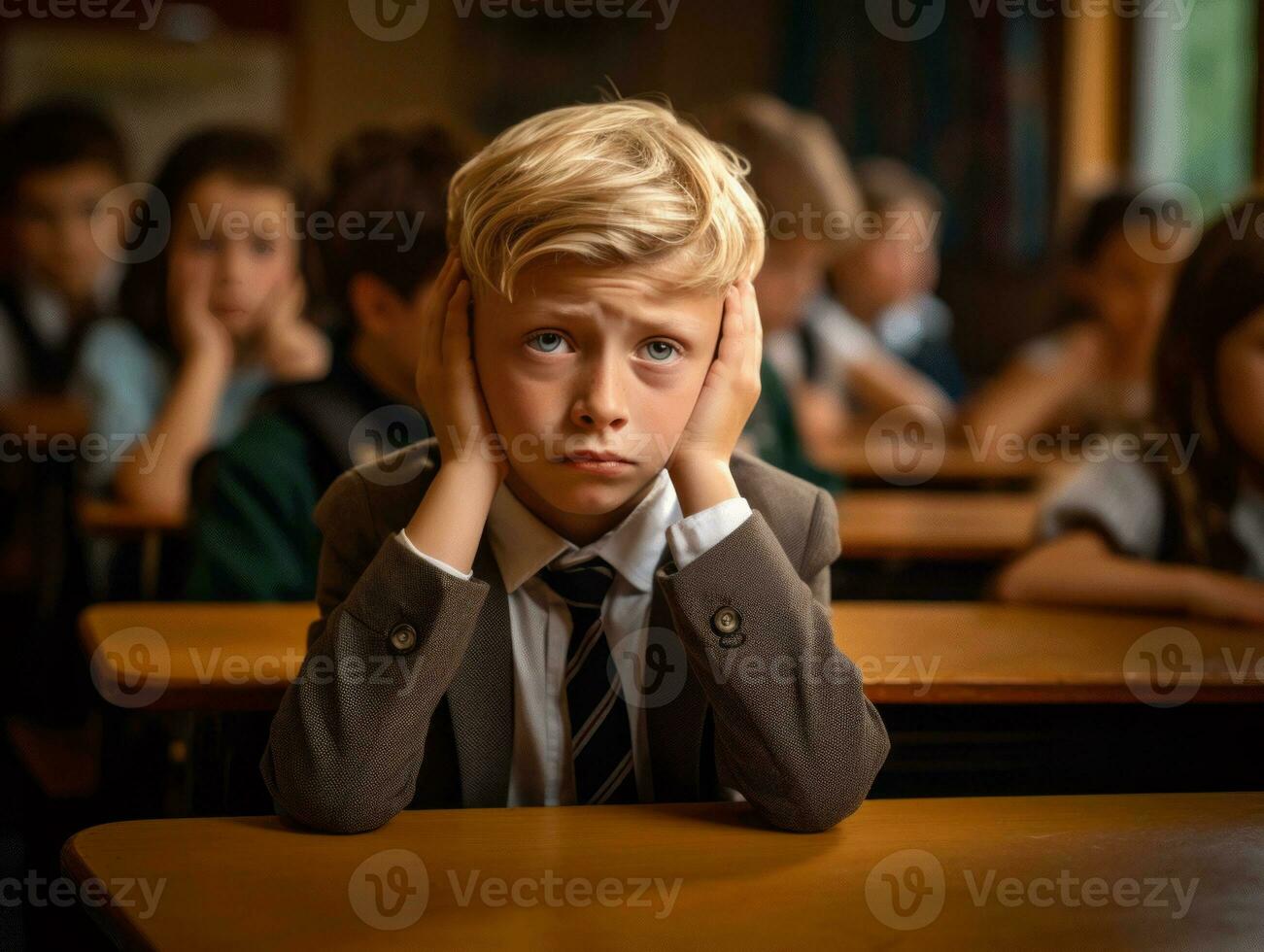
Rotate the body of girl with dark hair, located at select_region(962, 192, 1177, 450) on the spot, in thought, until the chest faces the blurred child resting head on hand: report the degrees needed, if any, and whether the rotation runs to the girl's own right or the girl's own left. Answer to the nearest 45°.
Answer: approximately 90° to the girl's own right

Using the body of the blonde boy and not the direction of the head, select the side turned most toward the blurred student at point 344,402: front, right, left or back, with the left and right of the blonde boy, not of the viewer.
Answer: back

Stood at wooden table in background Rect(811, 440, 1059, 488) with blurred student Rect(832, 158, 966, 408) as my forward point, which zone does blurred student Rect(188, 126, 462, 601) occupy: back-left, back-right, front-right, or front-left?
back-left
